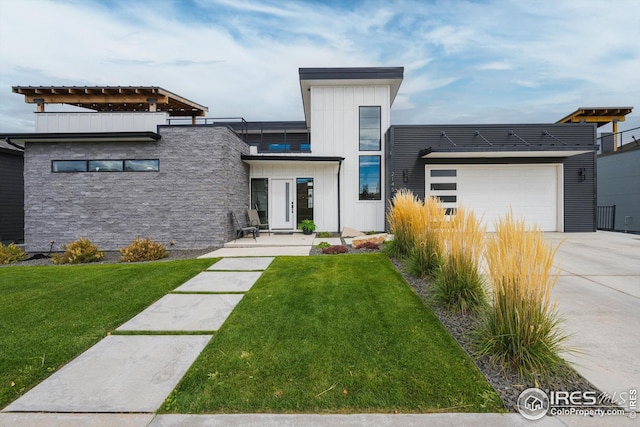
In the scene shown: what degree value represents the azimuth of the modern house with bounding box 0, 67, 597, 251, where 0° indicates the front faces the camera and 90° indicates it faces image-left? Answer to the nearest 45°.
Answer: approximately 0°

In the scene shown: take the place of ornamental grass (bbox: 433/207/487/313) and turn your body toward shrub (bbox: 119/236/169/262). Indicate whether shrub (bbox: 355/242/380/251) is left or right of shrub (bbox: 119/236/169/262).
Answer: right

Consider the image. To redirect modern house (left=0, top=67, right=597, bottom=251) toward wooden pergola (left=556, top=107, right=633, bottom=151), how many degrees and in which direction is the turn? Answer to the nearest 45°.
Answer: approximately 90° to its left

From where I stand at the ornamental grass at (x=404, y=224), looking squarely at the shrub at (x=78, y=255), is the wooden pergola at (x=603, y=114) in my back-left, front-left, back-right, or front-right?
back-right

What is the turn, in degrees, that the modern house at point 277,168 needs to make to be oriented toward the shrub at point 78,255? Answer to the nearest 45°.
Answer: approximately 45° to its right

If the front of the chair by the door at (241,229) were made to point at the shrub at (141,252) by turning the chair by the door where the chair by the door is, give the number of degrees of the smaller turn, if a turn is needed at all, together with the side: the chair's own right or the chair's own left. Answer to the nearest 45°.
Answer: approximately 135° to the chair's own right
